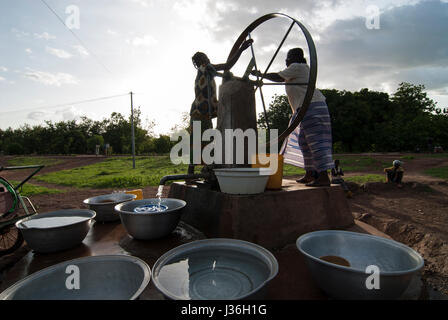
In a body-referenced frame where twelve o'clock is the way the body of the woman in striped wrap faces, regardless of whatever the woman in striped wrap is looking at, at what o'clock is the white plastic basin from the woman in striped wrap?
The white plastic basin is roughly at 10 o'clock from the woman in striped wrap.

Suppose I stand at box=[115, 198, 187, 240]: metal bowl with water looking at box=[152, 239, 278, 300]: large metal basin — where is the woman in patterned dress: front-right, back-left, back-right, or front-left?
back-left

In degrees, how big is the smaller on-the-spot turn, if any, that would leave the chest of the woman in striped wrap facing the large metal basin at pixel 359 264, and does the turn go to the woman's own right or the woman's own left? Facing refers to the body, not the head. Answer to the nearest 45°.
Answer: approximately 90° to the woman's own left

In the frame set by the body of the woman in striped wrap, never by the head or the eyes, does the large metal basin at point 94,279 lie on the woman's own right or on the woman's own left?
on the woman's own left

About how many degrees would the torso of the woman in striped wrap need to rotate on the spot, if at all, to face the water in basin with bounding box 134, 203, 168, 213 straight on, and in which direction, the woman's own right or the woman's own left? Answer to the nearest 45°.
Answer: approximately 45° to the woman's own left

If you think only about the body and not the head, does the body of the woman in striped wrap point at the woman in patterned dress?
yes

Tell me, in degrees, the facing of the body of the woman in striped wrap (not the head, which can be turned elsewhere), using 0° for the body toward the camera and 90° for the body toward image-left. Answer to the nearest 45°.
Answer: approximately 90°

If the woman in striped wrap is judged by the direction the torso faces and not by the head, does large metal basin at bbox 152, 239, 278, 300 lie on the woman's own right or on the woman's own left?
on the woman's own left
